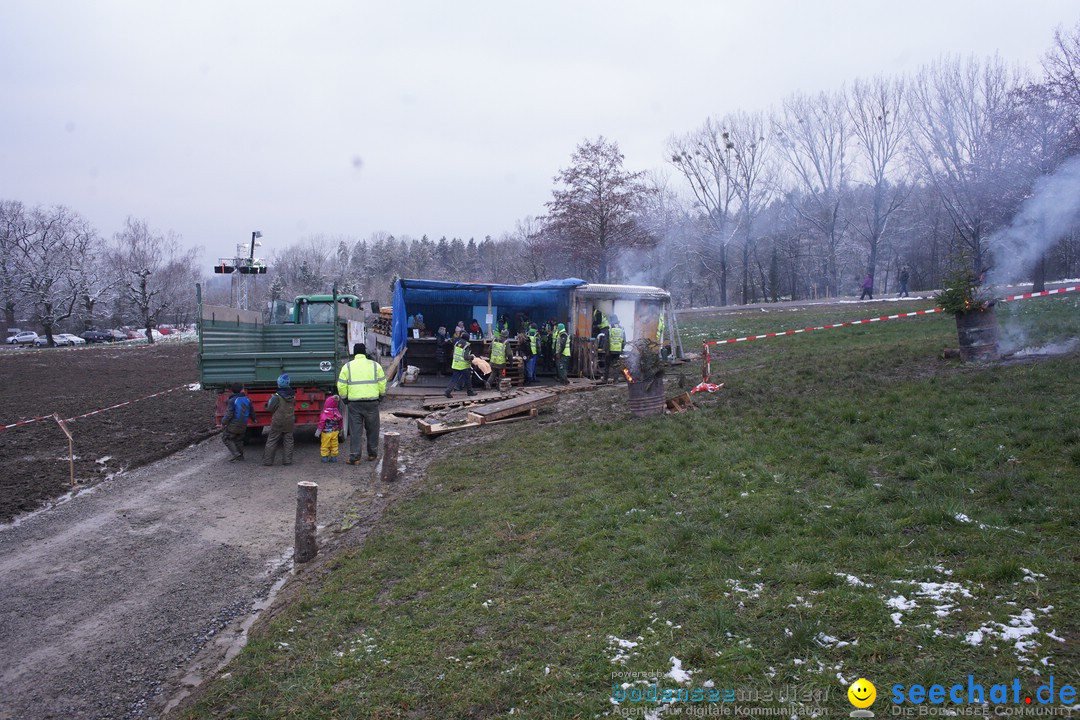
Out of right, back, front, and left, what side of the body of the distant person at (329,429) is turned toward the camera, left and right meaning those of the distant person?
back

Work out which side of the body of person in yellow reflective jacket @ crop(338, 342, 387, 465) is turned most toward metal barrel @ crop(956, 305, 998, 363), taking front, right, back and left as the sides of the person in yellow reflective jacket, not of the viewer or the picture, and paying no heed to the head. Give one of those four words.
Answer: right

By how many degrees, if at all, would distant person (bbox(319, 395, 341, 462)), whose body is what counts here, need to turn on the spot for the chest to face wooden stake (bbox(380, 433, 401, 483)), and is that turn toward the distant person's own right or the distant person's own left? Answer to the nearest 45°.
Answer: approximately 135° to the distant person's own right

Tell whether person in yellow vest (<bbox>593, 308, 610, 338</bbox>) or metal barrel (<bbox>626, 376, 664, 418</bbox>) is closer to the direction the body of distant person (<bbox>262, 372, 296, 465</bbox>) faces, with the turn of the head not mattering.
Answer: the person in yellow vest

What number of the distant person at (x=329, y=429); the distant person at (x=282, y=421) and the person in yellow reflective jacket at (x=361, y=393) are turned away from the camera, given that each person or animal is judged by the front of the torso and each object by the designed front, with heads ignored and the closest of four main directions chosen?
3

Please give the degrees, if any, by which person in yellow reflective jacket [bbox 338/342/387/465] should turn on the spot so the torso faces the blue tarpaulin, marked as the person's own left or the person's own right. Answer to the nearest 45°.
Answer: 0° — they already face it

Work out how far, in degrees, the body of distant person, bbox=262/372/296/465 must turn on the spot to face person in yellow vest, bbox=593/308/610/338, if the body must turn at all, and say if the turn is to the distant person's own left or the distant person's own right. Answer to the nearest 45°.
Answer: approximately 45° to the distant person's own right

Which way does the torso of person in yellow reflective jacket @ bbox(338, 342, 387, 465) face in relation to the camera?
away from the camera

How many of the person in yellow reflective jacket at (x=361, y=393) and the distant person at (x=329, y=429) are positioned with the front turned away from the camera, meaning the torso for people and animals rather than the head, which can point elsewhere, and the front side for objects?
2

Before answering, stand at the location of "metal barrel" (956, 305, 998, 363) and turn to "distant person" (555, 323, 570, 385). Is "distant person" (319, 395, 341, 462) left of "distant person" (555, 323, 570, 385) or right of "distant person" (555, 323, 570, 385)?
left

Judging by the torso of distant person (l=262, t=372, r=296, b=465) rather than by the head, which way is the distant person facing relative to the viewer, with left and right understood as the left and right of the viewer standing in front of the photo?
facing away from the viewer

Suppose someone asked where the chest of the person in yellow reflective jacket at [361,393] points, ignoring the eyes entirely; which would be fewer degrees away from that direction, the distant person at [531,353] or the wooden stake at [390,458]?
the distant person

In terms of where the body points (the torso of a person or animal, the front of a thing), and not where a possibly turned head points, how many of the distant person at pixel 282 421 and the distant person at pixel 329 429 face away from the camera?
2

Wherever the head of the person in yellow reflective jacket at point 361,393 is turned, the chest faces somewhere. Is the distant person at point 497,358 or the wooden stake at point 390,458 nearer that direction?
the distant person
